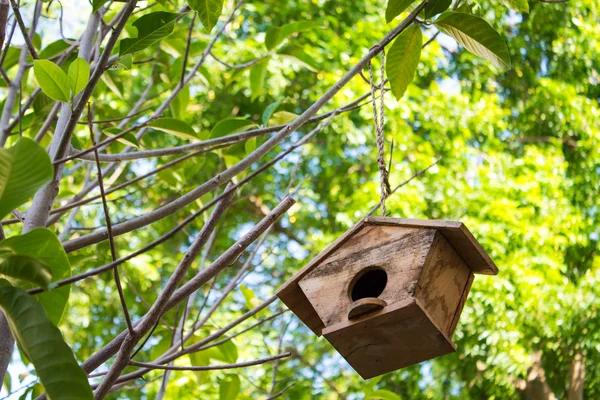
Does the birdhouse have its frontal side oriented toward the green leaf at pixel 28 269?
yes

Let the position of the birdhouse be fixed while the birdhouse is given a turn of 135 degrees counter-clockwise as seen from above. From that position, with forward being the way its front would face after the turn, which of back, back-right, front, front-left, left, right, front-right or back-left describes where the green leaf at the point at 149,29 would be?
back-right

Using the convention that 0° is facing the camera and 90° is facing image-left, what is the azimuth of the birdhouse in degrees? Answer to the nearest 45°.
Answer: approximately 45°

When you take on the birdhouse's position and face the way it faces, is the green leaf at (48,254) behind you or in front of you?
in front

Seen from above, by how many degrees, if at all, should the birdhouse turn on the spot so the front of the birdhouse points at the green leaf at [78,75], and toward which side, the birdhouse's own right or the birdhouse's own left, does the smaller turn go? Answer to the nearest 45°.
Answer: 0° — it already faces it

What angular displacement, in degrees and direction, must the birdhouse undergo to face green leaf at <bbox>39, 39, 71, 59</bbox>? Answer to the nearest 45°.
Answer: approximately 45° to its right
